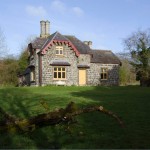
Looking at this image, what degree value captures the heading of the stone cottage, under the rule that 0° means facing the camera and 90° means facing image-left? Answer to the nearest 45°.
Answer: approximately 0°

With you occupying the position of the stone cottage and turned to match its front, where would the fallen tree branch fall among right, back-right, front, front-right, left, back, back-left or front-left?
front
